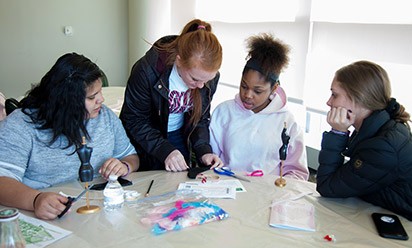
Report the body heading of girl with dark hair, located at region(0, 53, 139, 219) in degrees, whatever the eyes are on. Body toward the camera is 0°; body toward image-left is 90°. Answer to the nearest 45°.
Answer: approximately 315°

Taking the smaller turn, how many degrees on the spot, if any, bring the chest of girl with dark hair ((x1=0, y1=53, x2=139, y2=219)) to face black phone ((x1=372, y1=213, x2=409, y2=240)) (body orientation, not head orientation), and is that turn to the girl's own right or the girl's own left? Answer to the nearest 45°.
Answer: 0° — they already face it

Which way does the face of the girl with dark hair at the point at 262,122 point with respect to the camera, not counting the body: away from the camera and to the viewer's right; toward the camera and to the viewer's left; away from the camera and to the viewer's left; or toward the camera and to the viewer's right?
toward the camera and to the viewer's left

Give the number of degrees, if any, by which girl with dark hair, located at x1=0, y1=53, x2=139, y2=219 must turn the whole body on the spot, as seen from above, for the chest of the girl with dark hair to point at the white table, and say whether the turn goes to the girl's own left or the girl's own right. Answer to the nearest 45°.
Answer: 0° — they already face it
